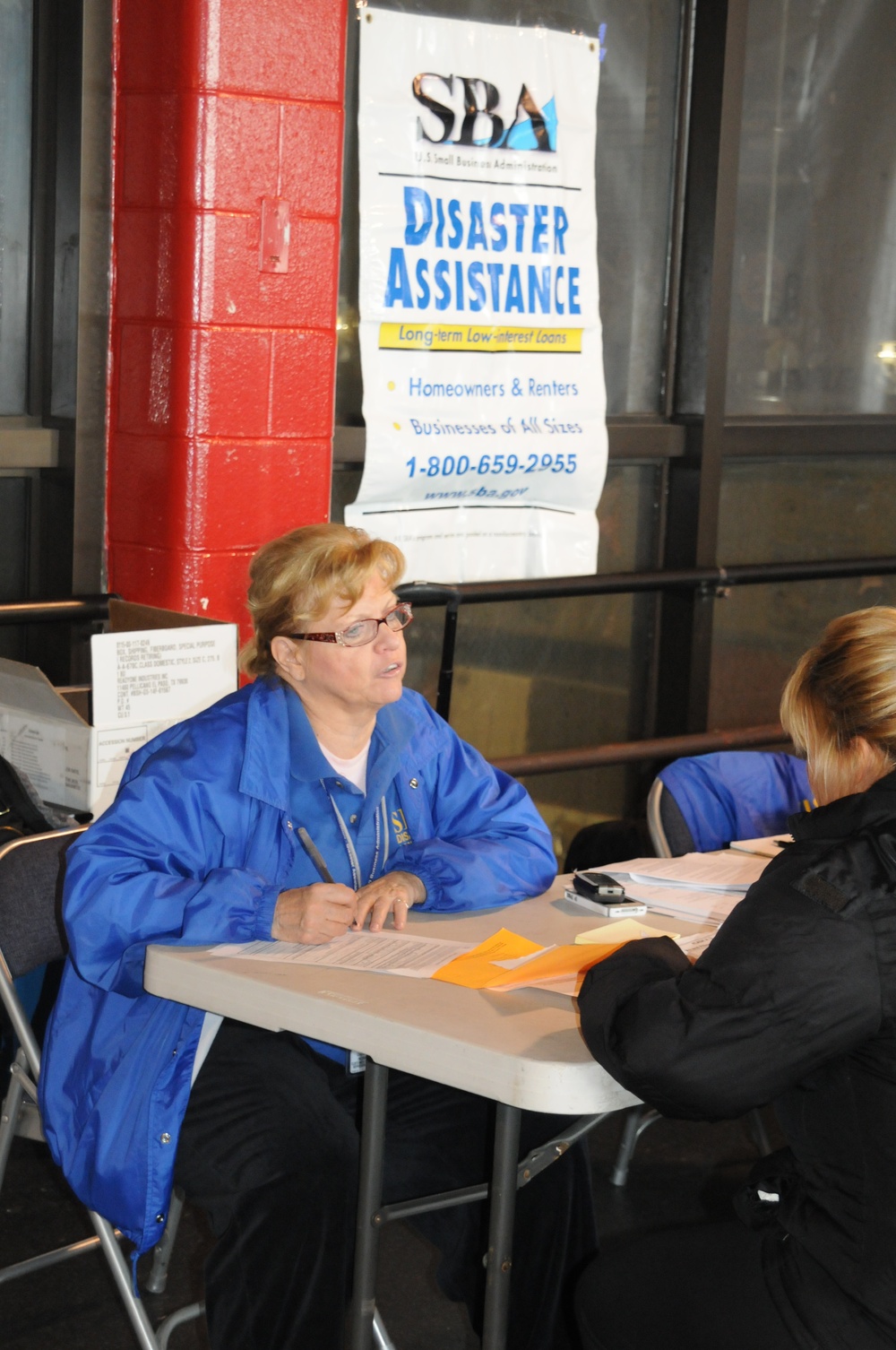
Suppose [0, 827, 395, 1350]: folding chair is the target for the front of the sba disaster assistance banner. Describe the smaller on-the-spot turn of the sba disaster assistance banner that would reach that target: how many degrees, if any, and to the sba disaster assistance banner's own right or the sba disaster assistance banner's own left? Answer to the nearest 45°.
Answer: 0° — it already faces it

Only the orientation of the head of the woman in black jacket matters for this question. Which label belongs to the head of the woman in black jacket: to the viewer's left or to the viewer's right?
to the viewer's left

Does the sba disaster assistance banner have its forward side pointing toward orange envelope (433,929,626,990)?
yes

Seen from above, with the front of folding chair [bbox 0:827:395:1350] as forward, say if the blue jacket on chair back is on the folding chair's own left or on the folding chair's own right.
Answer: on the folding chair's own left

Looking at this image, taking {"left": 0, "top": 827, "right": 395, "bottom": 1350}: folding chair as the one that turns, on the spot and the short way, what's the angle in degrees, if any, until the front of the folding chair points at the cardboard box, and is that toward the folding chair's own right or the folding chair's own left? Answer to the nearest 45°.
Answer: approximately 135° to the folding chair's own left

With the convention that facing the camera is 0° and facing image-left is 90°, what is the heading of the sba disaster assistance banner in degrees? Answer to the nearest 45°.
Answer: approximately 0°
